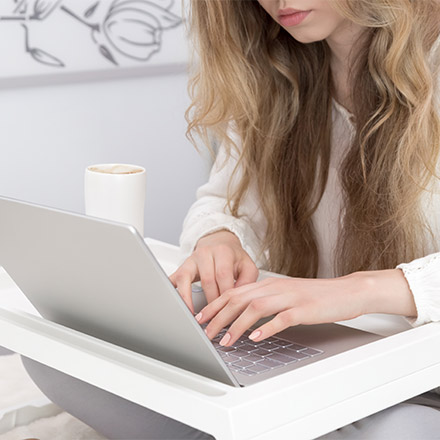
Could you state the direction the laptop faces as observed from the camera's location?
facing away from the viewer and to the right of the viewer

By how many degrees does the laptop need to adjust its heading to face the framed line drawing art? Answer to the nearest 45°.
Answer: approximately 45° to its left

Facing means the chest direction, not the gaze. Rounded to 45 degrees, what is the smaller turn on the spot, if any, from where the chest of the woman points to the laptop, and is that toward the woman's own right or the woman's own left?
0° — they already face it

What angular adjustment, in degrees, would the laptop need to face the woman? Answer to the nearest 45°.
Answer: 0° — it already faces them

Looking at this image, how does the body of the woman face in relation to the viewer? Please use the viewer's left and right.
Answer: facing the viewer and to the left of the viewer

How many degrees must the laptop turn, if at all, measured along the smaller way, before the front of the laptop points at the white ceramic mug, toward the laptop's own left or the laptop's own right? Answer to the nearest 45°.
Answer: approximately 45° to the laptop's own left

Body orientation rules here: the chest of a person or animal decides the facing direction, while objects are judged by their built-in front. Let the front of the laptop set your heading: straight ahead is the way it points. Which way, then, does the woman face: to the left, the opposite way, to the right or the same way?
the opposite way
